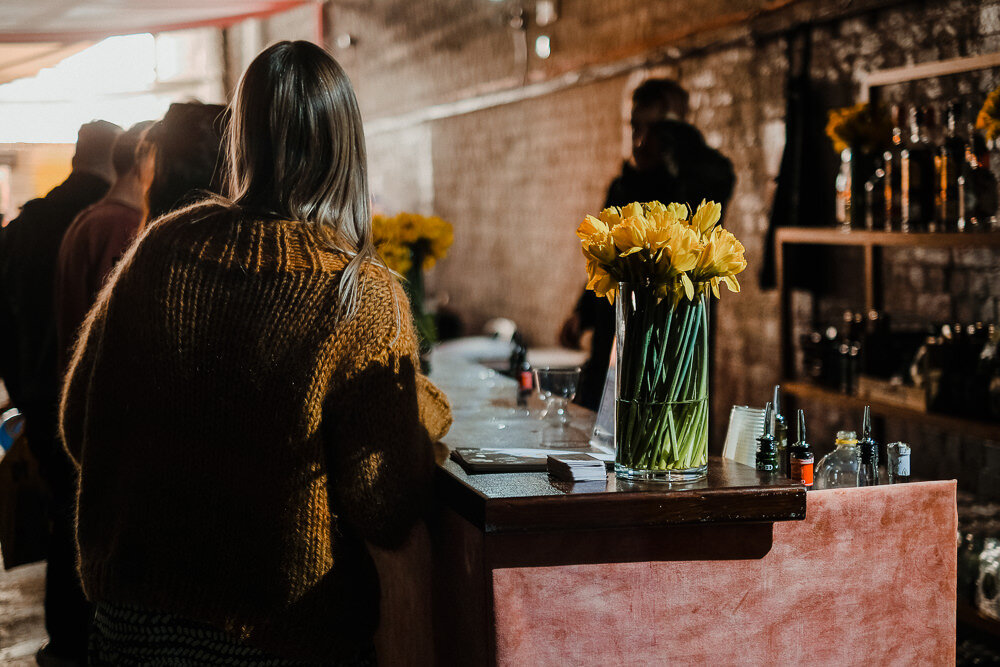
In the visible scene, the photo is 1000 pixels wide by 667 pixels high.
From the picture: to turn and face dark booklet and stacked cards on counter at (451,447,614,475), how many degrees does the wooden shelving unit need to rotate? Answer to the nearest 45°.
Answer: approximately 45° to its left

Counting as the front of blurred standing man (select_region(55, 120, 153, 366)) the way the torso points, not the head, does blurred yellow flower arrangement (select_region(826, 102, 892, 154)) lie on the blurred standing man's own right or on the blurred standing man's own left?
on the blurred standing man's own right

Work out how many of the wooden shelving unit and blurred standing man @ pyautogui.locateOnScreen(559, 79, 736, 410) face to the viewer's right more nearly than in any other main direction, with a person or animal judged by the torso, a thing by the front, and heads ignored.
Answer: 0

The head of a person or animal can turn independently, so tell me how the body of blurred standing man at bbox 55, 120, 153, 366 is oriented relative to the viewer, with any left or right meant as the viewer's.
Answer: facing away from the viewer and to the right of the viewer

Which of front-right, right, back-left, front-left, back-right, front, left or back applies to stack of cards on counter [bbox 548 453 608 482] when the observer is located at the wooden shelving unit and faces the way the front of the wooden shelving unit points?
front-left

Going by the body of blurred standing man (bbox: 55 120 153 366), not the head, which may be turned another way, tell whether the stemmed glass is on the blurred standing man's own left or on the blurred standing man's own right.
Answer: on the blurred standing man's own right

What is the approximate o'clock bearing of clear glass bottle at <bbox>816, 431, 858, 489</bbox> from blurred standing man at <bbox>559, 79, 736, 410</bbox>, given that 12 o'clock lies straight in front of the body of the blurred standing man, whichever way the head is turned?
The clear glass bottle is roughly at 10 o'clock from the blurred standing man.

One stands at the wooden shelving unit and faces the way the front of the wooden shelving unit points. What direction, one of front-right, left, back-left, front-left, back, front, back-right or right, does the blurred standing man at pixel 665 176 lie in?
front

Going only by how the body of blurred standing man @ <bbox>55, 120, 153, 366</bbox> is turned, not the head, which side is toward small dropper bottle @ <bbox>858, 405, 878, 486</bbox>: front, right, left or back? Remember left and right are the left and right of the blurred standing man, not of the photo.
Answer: right

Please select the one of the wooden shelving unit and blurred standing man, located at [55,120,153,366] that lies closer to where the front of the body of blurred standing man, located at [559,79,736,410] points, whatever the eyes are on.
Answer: the blurred standing man

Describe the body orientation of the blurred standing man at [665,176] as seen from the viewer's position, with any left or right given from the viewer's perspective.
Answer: facing the viewer and to the left of the viewer

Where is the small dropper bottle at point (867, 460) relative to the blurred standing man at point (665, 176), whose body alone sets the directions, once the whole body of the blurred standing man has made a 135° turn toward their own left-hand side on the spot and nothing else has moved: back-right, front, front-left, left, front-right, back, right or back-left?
right

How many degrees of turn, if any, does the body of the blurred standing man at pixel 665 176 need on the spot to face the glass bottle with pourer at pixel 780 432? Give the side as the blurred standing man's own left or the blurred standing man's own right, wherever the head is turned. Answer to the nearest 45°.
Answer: approximately 45° to the blurred standing man's own left

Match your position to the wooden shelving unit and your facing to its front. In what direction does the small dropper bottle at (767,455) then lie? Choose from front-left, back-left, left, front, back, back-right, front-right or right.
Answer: front-left

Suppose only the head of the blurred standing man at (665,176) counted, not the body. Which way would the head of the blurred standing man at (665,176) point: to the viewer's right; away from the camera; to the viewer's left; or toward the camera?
toward the camera

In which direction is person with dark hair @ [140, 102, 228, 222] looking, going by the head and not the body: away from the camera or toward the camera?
away from the camera

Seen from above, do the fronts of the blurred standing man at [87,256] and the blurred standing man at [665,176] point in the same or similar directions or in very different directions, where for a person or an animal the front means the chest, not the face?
very different directions

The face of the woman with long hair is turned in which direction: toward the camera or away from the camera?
away from the camera
